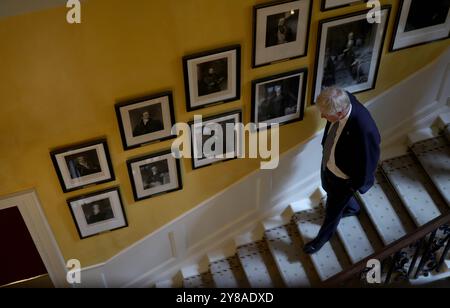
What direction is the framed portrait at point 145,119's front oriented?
toward the camera

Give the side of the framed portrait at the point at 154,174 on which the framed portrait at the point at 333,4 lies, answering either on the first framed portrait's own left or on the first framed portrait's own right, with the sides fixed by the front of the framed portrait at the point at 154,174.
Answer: on the first framed portrait's own left

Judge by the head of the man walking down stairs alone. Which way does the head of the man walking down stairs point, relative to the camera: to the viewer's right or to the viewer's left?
to the viewer's left

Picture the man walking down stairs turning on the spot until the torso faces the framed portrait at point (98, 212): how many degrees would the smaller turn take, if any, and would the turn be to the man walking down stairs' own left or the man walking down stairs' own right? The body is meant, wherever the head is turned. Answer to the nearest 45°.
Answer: approximately 45° to the man walking down stairs' own right

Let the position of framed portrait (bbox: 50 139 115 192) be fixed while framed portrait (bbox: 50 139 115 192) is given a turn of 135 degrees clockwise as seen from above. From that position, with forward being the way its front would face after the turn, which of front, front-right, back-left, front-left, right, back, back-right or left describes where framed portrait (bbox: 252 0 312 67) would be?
back-right

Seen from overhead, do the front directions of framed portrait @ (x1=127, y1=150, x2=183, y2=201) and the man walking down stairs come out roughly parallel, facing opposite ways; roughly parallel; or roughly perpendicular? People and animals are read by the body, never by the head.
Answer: roughly perpendicular

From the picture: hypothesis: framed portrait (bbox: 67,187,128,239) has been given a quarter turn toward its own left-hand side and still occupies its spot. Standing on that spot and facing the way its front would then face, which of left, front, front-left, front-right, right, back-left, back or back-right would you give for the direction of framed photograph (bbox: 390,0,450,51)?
front

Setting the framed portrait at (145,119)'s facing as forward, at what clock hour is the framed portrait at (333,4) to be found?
the framed portrait at (333,4) is roughly at 9 o'clock from the framed portrait at (145,119).

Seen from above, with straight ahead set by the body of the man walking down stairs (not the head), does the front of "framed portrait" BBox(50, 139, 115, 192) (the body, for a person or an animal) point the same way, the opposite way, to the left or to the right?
to the left

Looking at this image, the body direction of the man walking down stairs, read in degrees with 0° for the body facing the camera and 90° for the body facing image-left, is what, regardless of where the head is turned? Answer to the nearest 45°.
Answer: approximately 45°

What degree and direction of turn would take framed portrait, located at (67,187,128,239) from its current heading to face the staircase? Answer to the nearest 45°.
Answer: approximately 90° to its left

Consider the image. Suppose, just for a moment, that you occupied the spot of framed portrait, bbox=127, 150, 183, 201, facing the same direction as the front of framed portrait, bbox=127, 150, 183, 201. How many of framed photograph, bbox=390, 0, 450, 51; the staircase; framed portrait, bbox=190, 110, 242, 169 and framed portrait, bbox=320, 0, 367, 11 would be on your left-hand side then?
4

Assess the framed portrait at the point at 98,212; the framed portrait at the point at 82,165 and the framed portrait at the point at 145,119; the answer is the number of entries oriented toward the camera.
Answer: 3

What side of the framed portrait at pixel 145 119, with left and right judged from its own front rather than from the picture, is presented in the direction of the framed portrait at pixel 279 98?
left

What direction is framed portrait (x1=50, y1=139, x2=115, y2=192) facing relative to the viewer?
toward the camera

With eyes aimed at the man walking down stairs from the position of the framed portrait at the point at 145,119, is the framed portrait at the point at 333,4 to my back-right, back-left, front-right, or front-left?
front-left
